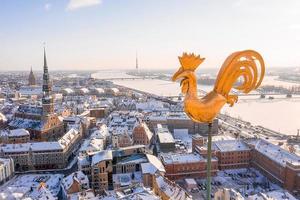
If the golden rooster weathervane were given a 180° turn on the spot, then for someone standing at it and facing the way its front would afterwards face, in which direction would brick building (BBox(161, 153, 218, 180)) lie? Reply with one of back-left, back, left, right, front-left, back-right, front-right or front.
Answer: left

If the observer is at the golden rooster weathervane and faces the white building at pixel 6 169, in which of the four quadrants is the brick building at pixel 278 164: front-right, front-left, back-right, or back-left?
front-right

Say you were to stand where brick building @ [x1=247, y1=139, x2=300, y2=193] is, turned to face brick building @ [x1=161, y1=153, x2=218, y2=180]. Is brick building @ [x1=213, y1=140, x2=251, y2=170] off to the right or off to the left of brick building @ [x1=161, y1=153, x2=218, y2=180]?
right

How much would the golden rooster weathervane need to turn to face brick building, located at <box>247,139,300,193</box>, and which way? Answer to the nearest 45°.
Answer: approximately 90° to its right

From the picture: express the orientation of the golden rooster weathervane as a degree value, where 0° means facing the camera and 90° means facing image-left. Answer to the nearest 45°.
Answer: approximately 90°

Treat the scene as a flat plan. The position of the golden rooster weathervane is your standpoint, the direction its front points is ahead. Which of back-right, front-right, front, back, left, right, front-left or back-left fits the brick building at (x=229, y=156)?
right

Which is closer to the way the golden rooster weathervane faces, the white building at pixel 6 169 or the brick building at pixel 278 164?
the white building

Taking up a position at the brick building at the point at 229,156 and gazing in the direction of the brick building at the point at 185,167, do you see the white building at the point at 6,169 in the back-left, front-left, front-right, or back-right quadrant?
front-right

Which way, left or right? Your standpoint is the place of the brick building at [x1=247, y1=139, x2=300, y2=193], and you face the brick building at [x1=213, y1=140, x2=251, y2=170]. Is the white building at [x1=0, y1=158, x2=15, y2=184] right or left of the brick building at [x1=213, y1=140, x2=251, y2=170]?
left

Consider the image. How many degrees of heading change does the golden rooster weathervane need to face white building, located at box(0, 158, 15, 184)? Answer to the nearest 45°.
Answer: approximately 45° to its right

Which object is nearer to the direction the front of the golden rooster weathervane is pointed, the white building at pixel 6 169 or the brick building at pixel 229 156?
the white building

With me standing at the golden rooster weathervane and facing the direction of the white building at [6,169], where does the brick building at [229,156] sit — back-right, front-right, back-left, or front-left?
front-right
